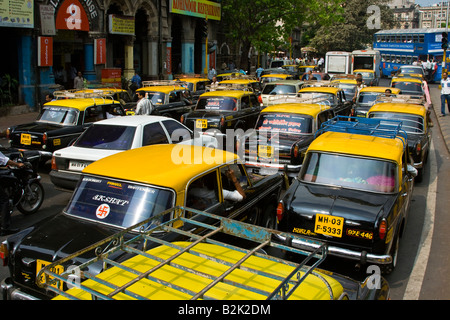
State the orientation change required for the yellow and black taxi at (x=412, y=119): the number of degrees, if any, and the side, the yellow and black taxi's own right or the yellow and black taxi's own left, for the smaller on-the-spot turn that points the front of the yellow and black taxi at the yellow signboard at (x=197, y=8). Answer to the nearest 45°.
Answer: approximately 45° to the yellow and black taxi's own left

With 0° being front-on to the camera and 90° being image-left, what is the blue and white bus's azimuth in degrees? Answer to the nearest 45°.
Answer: approximately 135°

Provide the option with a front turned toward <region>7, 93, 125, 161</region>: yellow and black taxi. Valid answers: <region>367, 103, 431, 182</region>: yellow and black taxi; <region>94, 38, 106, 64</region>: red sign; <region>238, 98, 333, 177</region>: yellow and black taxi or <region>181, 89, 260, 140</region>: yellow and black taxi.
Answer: the red sign

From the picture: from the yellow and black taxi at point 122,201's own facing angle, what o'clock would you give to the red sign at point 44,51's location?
The red sign is roughly at 10 o'clock from the yellow and black taxi.

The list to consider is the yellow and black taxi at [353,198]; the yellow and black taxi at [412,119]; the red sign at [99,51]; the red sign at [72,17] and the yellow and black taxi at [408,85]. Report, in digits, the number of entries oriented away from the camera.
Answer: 3

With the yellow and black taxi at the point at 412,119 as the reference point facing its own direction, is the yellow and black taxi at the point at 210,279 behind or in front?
behind

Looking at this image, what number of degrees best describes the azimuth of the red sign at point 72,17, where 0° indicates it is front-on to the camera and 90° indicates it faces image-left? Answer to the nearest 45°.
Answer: approximately 0°

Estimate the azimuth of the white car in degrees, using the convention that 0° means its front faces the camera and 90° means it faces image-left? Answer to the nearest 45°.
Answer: approximately 225°

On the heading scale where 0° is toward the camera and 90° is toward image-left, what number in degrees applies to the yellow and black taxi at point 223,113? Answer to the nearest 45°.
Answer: approximately 225°

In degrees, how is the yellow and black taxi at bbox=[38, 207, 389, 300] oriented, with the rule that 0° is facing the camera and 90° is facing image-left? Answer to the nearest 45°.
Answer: approximately 225°

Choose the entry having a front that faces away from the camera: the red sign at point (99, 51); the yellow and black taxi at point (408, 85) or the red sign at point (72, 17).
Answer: the yellow and black taxi

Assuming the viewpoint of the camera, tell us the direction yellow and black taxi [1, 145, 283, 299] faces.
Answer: facing away from the viewer and to the right of the viewer

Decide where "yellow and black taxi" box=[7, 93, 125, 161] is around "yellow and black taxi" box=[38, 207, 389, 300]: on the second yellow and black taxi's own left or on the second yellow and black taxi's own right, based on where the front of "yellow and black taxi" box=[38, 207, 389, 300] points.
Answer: on the second yellow and black taxi's own left

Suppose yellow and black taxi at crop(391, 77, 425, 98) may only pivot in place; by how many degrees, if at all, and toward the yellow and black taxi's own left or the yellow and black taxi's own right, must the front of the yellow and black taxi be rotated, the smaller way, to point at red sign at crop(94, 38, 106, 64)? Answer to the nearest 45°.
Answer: approximately 90° to the yellow and black taxi's own left

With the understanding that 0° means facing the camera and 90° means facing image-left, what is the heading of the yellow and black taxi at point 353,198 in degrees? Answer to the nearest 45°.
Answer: approximately 180°

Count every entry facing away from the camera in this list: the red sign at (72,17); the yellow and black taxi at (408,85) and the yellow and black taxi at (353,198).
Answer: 2
